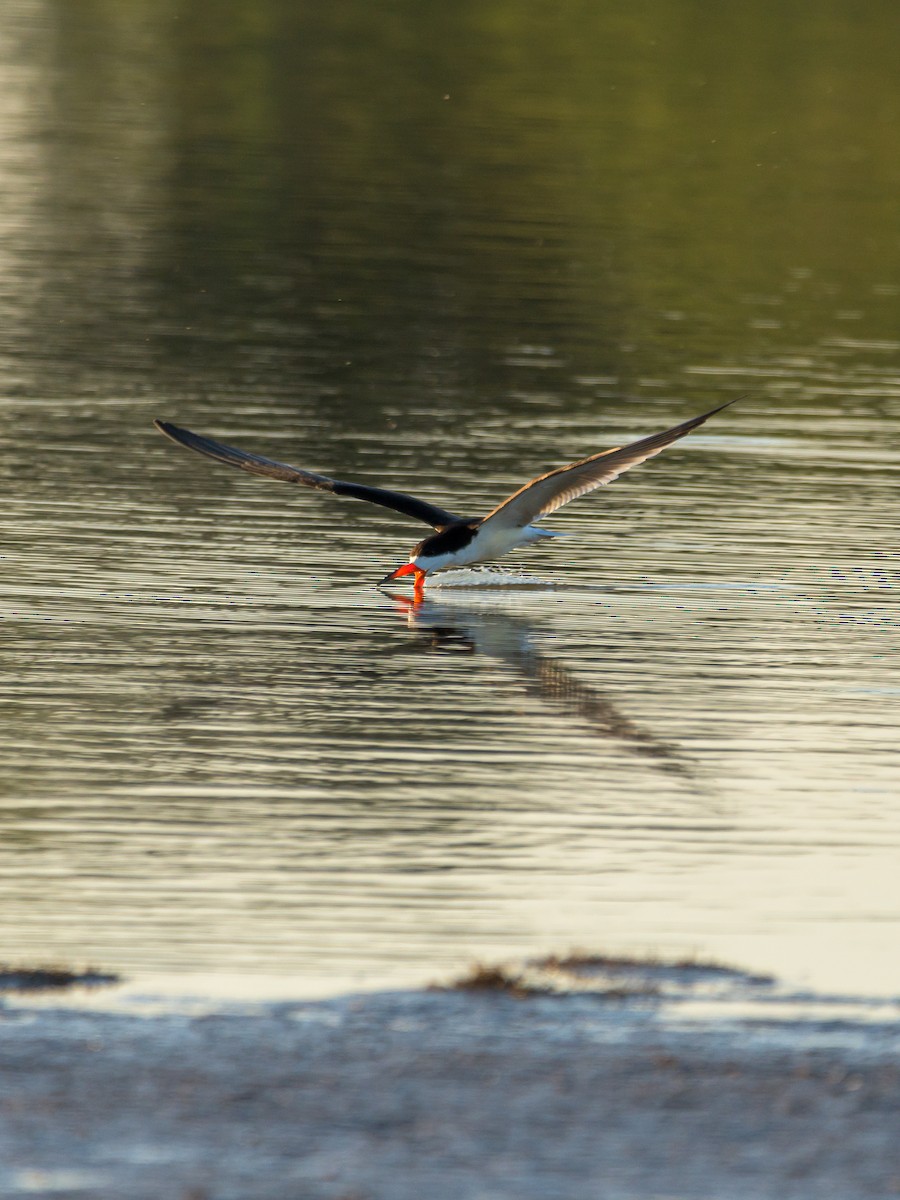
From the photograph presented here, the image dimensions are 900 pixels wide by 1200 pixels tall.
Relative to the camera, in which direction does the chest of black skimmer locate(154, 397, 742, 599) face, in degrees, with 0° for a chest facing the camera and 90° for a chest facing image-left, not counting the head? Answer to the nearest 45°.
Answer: approximately 45°
